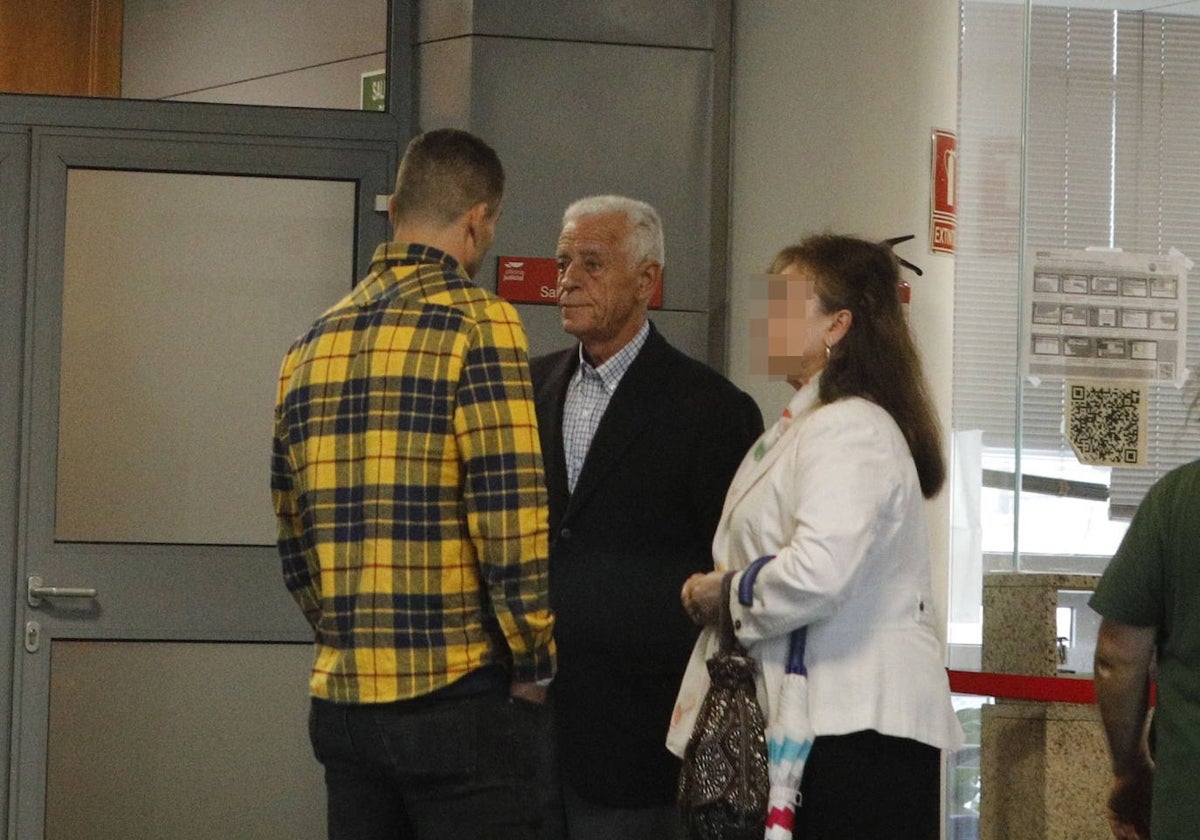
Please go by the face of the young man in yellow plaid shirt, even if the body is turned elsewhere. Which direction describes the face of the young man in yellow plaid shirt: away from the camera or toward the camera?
away from the camera

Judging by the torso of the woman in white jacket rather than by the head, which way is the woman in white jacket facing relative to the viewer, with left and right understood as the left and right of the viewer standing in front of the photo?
facing to the left of the viewer

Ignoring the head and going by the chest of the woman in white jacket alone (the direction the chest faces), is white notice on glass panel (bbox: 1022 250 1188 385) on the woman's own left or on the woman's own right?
on the woman's own right

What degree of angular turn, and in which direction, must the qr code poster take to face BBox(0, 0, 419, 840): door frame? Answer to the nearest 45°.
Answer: approximately 90° to its right

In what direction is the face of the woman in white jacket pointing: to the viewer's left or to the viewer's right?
to the viewer's left

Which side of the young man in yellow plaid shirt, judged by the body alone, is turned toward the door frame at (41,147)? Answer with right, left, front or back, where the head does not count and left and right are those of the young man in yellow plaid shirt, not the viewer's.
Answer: left

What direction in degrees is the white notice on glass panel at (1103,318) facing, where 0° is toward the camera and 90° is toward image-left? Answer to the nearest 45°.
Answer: approximately 0°
